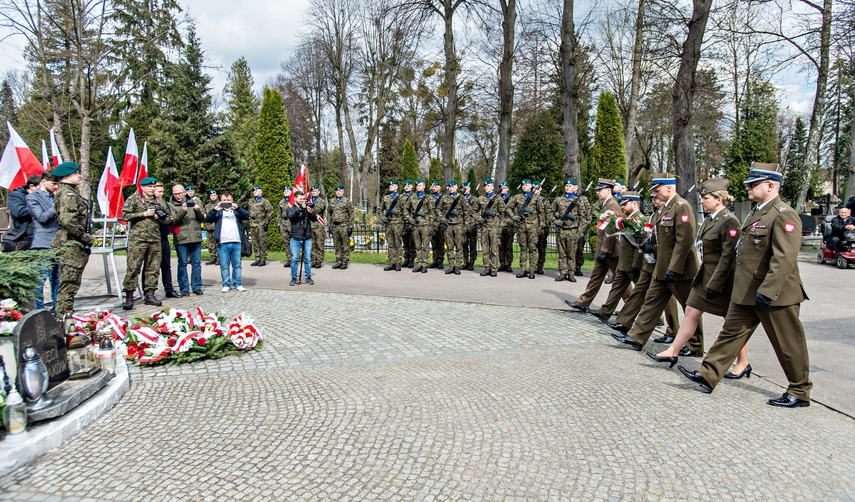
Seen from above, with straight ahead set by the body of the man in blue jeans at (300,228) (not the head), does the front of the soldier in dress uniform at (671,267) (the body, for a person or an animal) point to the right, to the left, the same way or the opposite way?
to the right

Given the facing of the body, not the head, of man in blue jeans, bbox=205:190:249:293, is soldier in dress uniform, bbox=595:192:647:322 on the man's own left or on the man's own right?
on the man's own left

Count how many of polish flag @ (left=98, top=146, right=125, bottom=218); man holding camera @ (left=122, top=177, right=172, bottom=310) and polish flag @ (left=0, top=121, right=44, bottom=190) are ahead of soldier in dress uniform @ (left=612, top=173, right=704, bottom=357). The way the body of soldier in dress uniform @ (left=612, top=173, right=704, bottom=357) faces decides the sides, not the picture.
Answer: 3

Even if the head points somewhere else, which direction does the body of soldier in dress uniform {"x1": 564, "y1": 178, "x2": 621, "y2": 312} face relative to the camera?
to the viewer's left

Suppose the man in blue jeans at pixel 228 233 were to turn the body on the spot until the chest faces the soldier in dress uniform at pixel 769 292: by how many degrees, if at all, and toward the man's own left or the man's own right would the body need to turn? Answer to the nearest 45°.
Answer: approximately 45° to the man's own left

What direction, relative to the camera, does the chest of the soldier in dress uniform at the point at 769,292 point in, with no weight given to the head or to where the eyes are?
to the viewer's left

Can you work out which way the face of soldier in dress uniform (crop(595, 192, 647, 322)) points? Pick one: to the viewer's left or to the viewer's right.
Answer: to the viewer's left

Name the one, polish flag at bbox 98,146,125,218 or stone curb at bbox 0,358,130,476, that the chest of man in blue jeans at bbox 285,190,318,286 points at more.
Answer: the stone curb

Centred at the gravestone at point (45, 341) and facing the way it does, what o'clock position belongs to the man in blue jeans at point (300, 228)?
The man in blue jeans is roughly at 9 o'clock from the gravestone.

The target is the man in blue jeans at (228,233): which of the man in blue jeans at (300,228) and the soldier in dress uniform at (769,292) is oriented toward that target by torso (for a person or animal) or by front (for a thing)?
the soldier in dress uniform

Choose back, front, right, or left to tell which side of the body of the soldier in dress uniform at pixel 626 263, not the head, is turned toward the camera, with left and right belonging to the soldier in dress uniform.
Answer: left

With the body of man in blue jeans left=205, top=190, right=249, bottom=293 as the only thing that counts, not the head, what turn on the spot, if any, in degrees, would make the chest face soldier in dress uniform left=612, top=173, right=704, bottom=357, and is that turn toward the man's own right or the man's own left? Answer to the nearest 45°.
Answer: approximately 45° to the man's own left

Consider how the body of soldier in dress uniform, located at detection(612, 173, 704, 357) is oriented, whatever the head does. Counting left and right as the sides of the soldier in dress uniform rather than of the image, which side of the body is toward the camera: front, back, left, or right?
left

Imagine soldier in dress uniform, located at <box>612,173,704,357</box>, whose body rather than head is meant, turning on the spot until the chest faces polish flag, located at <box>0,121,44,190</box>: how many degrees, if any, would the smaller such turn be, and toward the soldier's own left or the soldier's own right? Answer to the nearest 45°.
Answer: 0° — they already face it

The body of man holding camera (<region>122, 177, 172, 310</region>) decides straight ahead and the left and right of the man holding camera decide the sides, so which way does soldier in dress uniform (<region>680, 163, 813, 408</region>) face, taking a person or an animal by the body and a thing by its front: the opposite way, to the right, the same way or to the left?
the opposite way

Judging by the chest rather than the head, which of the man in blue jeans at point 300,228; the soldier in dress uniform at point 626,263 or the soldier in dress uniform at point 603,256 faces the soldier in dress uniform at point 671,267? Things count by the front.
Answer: the man in blue jeans
